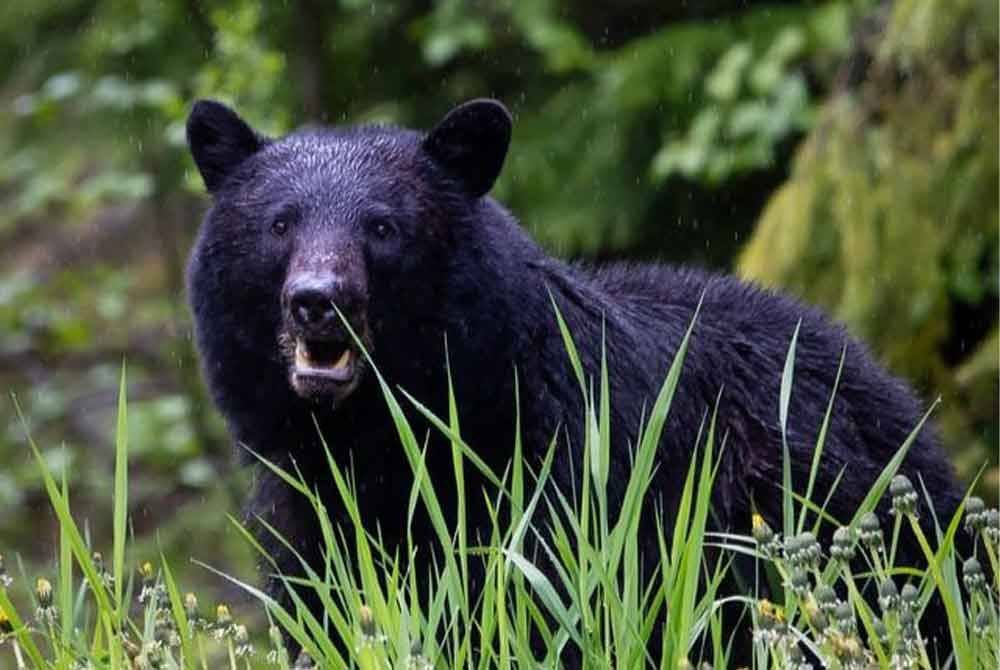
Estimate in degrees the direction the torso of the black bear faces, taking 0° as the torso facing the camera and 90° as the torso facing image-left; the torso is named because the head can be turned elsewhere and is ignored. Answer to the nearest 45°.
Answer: approximately 45°
